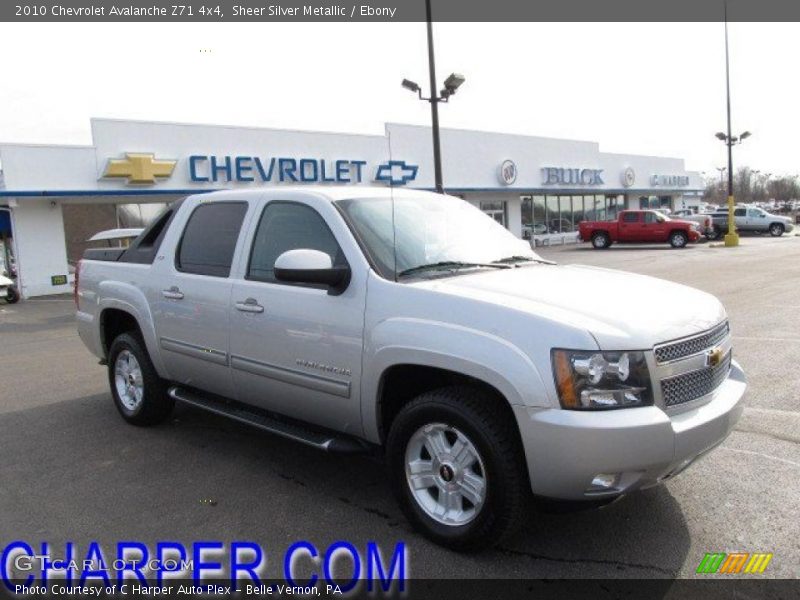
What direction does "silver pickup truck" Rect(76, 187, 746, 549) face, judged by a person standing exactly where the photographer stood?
facing the viewer and to the right of the viewer

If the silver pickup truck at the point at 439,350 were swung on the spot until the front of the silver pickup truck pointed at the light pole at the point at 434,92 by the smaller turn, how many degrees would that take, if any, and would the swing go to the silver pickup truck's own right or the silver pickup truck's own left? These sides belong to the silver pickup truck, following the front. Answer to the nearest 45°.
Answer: approximately 135° to the silver pickup truck's own left

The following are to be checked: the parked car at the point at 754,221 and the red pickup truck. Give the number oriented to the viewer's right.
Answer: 2

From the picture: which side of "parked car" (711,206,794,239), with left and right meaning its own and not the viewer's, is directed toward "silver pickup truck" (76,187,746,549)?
right

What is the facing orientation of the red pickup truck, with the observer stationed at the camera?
facing to the right of the viewer

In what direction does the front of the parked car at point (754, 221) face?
to the viewer's right
